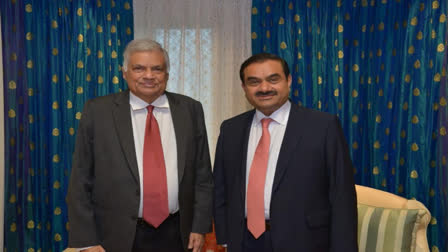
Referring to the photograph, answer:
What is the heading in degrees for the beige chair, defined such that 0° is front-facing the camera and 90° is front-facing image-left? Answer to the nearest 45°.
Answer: approximately 45°

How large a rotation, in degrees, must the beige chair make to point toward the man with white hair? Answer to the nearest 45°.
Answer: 0° — it already faces them

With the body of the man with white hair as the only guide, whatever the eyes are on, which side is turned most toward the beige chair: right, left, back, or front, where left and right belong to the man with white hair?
left

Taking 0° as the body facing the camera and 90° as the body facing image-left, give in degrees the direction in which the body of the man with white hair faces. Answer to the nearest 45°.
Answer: approximately 0°
